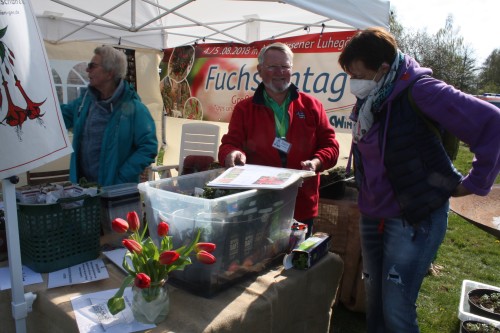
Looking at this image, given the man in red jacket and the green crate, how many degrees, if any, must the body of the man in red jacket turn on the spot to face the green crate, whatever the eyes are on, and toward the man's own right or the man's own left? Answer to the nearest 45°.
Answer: approximately 45° to the man's own right

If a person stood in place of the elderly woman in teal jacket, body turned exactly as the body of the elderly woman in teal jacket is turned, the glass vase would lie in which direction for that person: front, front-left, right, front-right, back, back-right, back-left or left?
front-left

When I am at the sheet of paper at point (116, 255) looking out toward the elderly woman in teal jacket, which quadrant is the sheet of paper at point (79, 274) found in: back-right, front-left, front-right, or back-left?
back-left

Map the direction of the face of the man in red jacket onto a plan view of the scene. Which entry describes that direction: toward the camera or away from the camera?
toward the camera

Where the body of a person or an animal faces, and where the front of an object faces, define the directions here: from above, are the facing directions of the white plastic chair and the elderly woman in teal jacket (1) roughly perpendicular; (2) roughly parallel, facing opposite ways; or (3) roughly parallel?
roughly parallel

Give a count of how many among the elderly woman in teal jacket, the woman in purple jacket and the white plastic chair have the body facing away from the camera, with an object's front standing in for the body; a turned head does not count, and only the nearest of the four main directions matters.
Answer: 0

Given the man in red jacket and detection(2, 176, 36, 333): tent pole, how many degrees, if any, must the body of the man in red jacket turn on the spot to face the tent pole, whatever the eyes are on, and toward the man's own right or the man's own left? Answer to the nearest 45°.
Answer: approximately 45° to the man's own right

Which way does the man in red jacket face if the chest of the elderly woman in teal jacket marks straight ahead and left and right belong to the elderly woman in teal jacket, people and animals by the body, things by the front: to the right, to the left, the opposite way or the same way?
the same way

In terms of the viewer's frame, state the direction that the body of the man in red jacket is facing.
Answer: toward the camera

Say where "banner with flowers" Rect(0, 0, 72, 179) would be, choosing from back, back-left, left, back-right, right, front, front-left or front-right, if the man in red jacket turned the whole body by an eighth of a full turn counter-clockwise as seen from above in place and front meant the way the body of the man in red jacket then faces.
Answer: right

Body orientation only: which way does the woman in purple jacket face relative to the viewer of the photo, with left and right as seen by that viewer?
facing the viewer and to the left of the viewer

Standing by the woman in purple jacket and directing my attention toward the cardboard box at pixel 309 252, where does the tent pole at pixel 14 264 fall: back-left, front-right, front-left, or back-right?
front-left

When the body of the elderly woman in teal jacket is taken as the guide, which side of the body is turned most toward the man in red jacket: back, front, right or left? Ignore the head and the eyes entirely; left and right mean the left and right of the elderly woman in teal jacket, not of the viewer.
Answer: left
